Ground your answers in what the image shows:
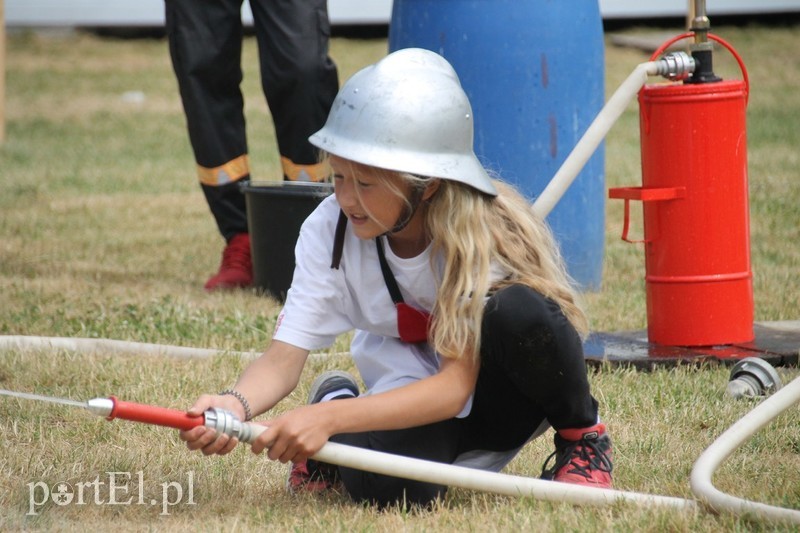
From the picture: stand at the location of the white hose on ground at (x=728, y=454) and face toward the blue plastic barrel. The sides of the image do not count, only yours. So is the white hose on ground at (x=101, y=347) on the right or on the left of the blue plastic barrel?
left

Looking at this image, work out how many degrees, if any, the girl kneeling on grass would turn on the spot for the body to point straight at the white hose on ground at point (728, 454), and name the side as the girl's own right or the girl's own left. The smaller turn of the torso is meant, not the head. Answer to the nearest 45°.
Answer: approximately 135° to the girl's own left

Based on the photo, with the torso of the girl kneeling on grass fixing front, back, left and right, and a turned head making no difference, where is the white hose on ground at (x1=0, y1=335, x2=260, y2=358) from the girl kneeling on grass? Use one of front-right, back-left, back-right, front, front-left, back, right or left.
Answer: right

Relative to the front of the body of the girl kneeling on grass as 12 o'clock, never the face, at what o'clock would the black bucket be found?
The black bucket is roughly at 4 o'clock from the girl kneeling on grass.

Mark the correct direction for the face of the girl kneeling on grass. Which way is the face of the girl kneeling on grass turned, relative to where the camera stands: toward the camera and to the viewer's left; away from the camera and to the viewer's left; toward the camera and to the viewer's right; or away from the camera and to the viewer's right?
toward the camera and to the viewer's left

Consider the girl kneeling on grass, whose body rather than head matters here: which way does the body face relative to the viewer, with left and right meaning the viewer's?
facing the viewer and to the left of the viewer
